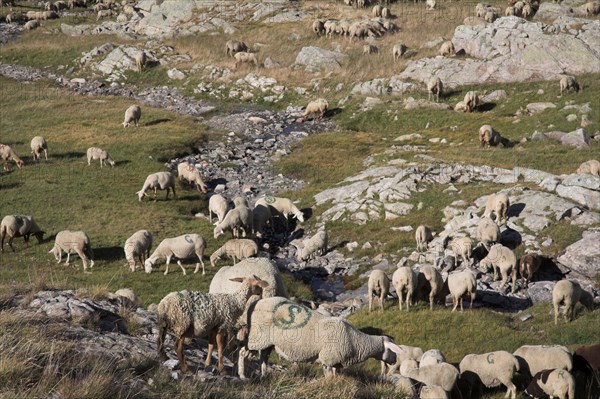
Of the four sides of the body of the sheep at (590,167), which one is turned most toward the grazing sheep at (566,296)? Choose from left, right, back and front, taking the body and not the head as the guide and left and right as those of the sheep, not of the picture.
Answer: left

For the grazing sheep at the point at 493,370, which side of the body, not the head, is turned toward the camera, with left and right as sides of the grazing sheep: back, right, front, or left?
left

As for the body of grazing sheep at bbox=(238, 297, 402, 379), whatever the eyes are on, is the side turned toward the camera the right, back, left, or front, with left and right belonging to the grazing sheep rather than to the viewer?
right

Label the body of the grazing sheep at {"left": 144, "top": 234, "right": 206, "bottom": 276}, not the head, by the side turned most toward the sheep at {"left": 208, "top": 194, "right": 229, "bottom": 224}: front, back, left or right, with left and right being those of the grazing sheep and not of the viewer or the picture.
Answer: right

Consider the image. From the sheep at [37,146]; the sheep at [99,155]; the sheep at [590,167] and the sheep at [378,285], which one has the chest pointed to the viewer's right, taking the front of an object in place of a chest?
the sheep at [99,155]

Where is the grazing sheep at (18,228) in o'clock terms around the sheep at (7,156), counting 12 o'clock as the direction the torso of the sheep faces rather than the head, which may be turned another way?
The grazing sheep is roughly at 3 o'clock from the sheep.

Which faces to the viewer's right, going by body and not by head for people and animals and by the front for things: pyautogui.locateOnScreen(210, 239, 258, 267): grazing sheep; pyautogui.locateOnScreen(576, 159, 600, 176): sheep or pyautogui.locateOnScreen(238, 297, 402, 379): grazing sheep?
pyautogui.locateOnScreen(238, 297, 402, 379): grazing sheep

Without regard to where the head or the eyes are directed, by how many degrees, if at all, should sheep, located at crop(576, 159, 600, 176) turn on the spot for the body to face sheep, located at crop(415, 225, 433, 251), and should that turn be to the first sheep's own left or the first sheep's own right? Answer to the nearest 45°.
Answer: approximately 45° to the first sheep's own left

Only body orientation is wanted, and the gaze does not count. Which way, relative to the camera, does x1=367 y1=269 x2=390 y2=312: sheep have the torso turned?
away from the camera

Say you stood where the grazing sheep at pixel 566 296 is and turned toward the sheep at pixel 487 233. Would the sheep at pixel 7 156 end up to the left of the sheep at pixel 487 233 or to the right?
left

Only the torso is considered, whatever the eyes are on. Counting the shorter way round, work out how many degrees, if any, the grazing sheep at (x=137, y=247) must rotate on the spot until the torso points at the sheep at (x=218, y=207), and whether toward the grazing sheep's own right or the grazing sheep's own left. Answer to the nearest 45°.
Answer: approximately 180°

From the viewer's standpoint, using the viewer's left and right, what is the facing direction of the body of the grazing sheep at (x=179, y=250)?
facing to the left of the viewer

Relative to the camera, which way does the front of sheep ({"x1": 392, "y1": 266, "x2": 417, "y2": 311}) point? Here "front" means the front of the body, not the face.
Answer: away from the camera

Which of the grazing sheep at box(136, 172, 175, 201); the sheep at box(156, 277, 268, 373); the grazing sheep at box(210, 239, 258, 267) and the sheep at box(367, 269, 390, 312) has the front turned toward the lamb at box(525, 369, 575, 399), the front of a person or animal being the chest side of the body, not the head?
the sheep at box(156, 277, 268, 373)

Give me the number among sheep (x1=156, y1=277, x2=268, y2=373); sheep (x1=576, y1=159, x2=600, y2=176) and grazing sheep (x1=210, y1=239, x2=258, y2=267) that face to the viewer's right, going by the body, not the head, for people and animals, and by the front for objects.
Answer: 1

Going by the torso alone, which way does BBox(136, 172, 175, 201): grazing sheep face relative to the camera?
to the viewer's left

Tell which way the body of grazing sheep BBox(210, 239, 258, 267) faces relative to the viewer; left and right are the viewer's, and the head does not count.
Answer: facing to the left of the viewer
